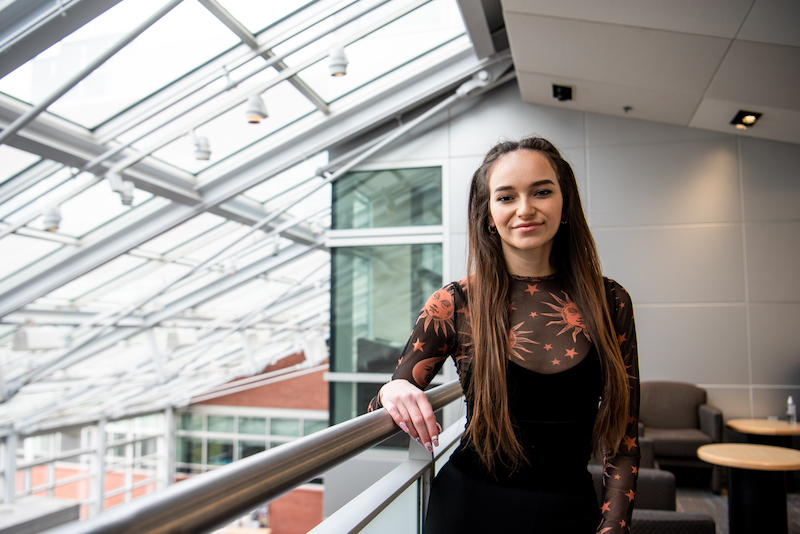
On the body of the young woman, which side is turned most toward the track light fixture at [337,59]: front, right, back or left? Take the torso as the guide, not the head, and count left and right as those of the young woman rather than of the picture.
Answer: back

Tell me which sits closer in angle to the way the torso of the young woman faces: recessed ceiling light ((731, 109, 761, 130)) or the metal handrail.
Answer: the metal handrail

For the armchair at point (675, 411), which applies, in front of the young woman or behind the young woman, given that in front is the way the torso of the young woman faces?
behind

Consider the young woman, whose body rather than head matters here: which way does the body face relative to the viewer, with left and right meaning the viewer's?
facing the viewer

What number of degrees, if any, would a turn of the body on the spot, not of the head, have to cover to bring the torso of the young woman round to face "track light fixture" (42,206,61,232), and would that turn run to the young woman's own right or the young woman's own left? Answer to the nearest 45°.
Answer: approximately 135° to the young woman's own right

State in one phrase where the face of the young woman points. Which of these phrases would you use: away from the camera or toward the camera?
toward the camera

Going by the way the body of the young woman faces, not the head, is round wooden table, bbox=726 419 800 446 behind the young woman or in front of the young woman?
behind

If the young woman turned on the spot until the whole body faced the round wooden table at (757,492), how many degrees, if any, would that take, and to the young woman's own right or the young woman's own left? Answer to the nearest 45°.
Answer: approximately 135° to the young woman's own left

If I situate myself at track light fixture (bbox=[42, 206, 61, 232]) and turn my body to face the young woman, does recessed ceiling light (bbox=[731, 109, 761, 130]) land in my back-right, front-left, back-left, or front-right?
front-left

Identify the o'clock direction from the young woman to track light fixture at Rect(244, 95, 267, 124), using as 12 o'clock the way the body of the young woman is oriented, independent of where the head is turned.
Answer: The track light fixture is roughly at 5 o'clock from the young woman.
